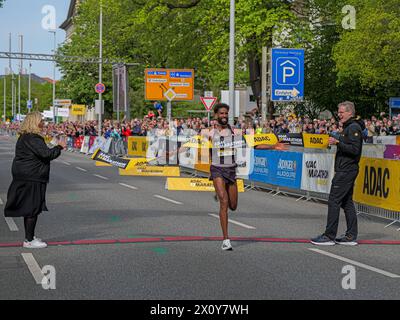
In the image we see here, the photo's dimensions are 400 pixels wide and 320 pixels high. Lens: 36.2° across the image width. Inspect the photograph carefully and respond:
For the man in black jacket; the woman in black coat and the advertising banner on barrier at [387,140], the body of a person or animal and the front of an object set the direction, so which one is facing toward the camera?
the advertising banner on barrier

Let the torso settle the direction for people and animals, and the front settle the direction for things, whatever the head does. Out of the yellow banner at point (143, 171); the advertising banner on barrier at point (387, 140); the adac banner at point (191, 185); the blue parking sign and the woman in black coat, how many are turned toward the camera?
4

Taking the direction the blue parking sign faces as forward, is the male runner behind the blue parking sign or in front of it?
in front

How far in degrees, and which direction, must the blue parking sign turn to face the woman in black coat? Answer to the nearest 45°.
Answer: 0° — it already faces them

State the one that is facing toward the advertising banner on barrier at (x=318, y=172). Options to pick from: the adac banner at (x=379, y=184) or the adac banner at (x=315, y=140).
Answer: the adac banner at (x=315, y=140)

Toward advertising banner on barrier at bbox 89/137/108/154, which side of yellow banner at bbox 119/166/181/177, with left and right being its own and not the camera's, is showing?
back

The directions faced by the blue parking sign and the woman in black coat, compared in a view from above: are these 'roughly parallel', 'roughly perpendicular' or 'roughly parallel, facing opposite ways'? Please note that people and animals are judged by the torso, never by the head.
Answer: roughly perpendicular

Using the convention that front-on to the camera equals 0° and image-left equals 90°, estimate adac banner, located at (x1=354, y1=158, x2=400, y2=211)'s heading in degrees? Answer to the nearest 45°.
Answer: approximately 45°

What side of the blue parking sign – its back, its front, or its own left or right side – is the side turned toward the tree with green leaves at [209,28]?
back

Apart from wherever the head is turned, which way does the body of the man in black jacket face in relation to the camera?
to the viewer's left

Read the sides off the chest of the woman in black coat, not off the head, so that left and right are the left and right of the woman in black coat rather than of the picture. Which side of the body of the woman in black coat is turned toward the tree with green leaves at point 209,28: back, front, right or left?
left

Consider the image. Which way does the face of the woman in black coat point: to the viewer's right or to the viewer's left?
to the viewer's right

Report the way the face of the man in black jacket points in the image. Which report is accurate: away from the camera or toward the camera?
toward the camera

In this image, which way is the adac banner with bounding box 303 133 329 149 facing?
toward the camera

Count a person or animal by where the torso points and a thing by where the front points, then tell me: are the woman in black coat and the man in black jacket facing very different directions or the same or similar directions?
very different directions
